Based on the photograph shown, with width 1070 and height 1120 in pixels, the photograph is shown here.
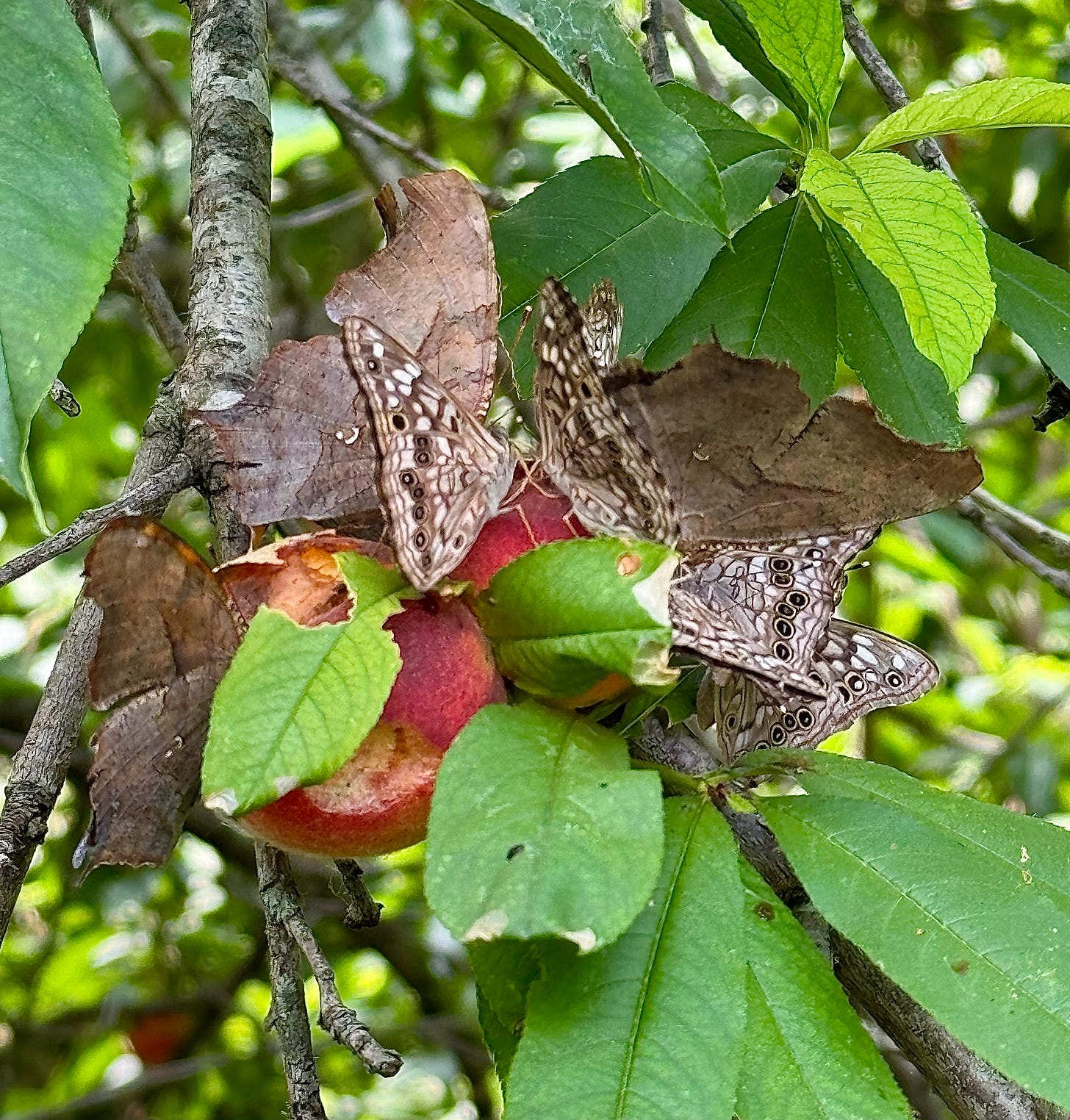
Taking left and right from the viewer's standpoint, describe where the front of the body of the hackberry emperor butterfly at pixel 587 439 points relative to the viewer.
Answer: facing to the left of the viewer

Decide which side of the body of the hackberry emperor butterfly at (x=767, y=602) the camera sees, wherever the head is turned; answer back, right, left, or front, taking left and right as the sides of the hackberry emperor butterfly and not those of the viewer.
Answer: left

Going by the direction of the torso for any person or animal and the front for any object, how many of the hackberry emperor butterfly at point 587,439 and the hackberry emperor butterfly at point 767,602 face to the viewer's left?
2
